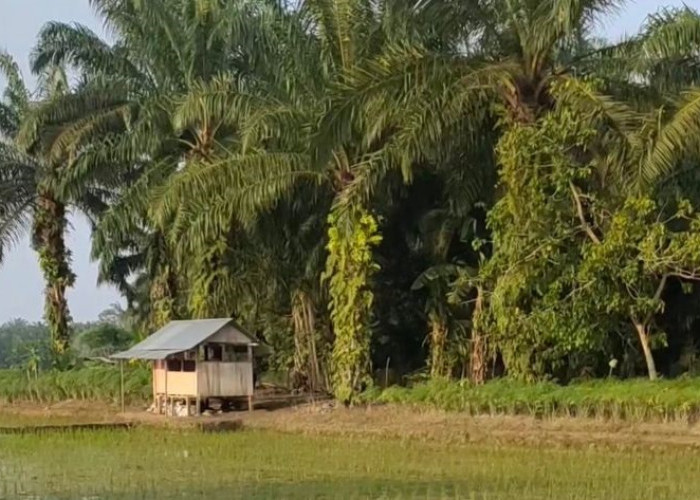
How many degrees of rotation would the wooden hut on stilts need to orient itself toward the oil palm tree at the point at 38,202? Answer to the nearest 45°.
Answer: approximately 90° to its right

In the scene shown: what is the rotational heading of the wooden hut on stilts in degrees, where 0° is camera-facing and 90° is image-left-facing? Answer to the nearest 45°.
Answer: approximately 45°
